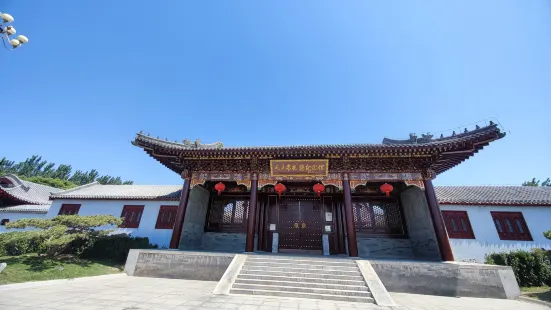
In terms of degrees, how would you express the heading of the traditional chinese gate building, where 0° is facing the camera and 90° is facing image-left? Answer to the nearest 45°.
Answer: approximately 0°

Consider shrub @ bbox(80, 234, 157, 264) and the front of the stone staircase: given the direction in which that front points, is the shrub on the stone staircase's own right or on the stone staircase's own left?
on the stone staircase's own right

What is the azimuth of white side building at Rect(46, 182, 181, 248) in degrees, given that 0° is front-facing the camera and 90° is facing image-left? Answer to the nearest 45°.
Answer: approximately 0°

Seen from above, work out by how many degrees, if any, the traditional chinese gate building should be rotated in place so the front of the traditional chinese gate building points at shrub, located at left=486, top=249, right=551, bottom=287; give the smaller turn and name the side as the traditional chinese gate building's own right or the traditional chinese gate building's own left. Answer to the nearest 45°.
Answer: approximately 90° to the traditional chinese gate building's own left

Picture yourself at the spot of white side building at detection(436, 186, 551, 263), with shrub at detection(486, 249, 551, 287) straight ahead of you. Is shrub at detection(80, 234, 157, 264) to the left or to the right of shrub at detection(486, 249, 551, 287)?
right

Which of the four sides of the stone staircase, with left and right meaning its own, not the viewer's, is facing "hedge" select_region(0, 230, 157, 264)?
right

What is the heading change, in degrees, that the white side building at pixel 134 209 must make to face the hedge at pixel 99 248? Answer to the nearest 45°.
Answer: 0° — it already faces it

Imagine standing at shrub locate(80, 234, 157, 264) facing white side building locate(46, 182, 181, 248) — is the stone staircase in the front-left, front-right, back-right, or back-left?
back-right

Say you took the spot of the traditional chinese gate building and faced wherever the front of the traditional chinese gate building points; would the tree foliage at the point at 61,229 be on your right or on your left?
on your right
